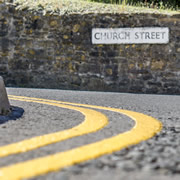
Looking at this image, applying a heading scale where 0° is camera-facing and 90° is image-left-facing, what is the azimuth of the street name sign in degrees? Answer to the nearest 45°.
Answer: approximately 0°
